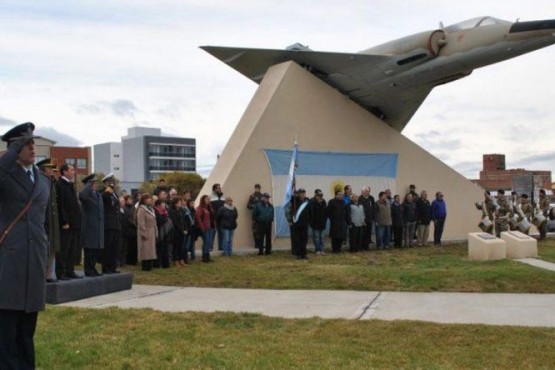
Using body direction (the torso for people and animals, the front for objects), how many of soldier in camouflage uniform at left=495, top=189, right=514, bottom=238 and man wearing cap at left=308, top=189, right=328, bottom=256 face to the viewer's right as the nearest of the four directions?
0

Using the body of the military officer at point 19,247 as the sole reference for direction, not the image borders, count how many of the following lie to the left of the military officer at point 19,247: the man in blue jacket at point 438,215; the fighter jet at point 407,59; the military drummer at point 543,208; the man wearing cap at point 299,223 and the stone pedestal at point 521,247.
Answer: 5

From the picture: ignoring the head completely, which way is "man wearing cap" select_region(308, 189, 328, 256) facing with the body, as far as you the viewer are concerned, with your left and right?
facing the viewer

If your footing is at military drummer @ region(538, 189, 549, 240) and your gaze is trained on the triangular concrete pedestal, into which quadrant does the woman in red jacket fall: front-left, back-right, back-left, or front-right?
front-left

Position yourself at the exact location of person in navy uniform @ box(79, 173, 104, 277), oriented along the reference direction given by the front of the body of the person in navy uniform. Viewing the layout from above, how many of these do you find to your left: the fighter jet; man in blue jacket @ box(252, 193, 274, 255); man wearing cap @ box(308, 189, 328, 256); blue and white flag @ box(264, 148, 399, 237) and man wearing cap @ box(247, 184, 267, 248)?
5

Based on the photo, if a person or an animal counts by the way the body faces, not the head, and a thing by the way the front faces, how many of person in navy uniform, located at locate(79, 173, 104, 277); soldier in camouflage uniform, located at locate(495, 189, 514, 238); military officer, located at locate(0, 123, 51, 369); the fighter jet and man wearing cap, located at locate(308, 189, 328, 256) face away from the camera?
0

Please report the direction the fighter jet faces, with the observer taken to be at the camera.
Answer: facing the viewer and to the right of the viewer

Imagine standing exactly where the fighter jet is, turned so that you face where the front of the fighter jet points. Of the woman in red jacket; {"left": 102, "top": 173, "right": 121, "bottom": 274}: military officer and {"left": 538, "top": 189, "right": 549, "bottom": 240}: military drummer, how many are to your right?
2

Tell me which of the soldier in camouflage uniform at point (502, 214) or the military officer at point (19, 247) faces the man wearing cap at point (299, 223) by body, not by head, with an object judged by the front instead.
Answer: the soldier in camouflage uniform at point (502, 214)

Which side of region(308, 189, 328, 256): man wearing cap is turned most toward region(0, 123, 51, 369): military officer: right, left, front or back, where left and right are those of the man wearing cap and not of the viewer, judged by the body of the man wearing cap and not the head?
front

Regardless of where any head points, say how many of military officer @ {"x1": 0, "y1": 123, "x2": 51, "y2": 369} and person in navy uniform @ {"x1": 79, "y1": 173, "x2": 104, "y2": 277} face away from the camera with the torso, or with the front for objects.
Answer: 0

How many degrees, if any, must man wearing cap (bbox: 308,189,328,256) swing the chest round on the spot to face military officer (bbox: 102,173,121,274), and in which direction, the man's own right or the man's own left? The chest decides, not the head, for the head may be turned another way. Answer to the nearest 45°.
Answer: approximately 45° to the man's own right

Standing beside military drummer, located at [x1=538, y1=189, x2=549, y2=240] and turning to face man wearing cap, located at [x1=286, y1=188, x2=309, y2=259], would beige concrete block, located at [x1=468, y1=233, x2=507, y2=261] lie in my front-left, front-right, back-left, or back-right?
front-left
